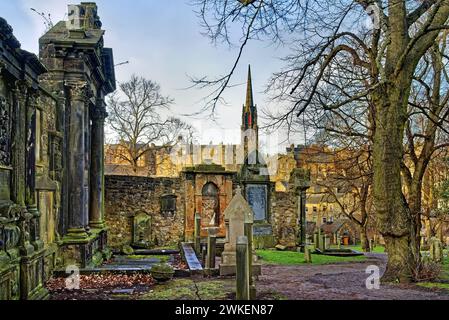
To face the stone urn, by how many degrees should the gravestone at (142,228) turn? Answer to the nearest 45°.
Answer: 0° — it already faces it

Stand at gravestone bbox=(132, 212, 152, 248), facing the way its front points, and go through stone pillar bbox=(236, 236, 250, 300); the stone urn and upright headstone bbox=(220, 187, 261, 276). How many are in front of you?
3

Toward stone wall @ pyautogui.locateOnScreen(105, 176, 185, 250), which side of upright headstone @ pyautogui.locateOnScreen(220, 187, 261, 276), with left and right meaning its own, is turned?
back

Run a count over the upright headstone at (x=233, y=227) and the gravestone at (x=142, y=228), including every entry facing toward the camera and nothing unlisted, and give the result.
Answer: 2

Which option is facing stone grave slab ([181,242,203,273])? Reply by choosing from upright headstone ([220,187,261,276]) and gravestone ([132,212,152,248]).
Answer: the gravestone

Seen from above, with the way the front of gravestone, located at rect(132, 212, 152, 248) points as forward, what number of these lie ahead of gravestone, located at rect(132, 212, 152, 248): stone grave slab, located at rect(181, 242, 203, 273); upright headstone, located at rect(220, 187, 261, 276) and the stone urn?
3

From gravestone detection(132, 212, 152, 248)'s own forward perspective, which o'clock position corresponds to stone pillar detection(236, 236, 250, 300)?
The stone pillar is roughly at 12 o'clock from the gravestone.

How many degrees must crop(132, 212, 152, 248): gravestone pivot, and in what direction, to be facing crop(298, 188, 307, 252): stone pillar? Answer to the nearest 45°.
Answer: approximately 90° to its left

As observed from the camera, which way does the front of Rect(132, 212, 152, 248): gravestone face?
facing the viewer

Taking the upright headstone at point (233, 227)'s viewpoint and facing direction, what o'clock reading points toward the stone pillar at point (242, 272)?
The stone pillar is roughly at 12 o'clock from the upright headstone.

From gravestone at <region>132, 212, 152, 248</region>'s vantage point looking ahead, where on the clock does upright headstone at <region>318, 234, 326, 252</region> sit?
The upright headstone is roughly at 10 o'clock from the gravestone.
